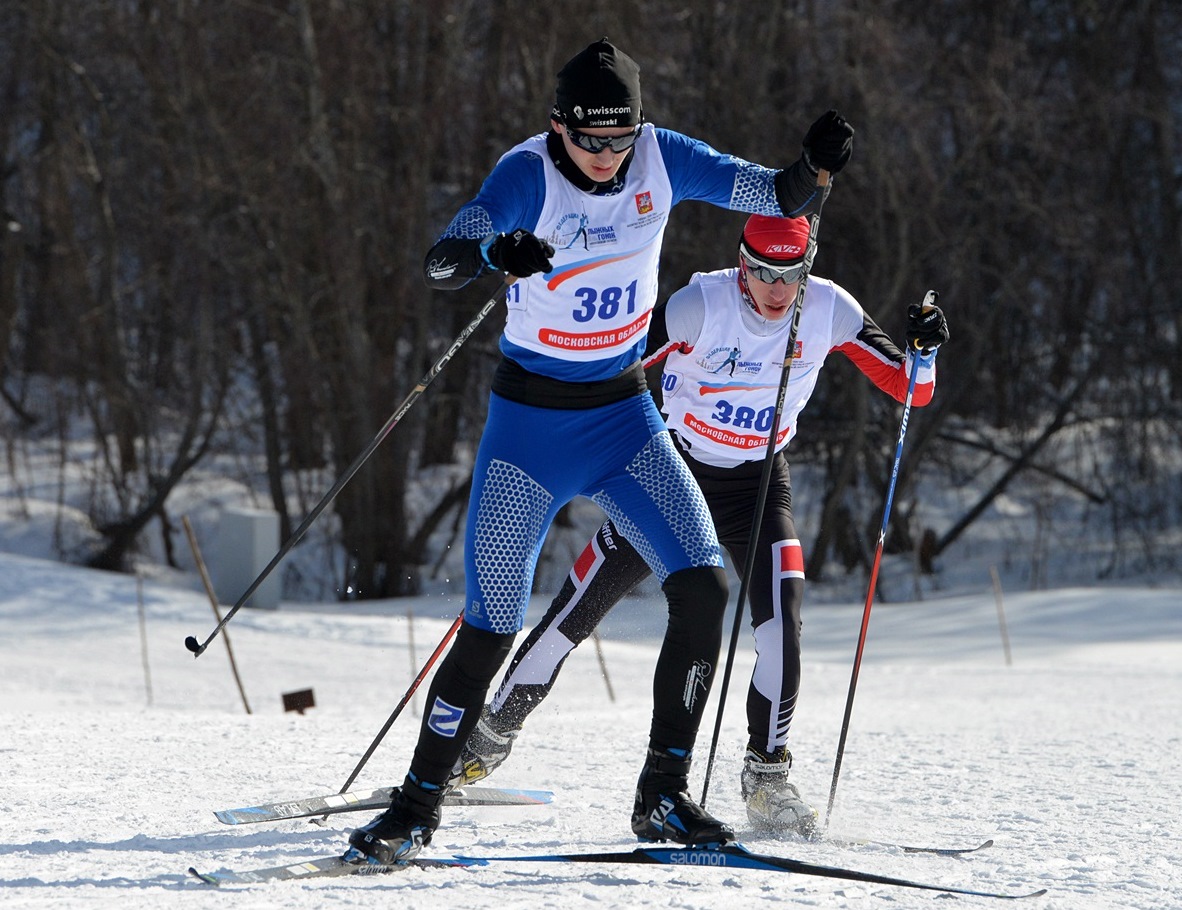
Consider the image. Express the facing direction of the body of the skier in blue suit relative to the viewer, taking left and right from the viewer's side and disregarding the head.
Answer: facing the viewer

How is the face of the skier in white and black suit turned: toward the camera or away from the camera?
toward the camera

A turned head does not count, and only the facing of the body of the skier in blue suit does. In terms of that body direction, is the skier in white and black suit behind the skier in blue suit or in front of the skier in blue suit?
behind

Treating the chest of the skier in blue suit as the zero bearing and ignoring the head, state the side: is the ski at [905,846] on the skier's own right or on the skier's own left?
on the skier's own left
